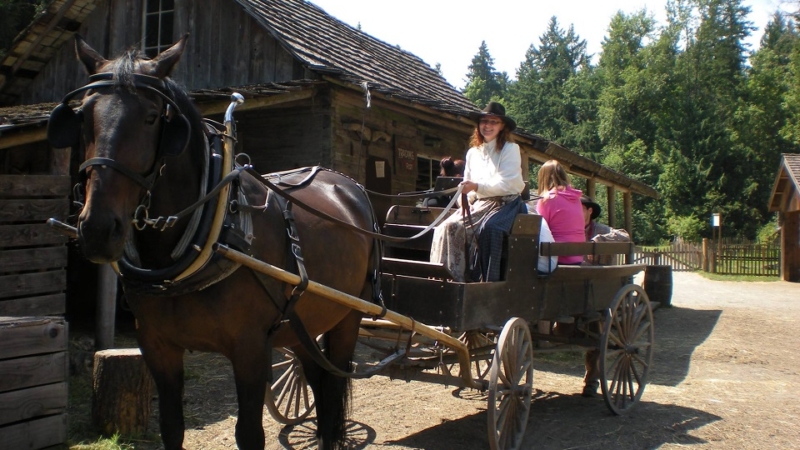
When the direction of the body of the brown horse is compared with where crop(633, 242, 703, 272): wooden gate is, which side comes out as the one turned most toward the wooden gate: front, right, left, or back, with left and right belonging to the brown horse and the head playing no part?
back

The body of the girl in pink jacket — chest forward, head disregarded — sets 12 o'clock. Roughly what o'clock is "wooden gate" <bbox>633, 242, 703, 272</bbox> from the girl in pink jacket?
The wooden gate is roughly at 2 o'clock from the girl in pink jacket.

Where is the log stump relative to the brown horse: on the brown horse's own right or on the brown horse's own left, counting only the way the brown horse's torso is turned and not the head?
on the brown horse's own right

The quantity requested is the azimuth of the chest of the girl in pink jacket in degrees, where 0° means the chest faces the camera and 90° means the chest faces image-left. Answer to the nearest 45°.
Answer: approximately 135°

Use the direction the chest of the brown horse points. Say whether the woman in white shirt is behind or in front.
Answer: behind

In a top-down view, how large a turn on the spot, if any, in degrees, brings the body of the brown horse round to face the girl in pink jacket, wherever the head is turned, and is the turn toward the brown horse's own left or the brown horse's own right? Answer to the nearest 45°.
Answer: approximately 180°

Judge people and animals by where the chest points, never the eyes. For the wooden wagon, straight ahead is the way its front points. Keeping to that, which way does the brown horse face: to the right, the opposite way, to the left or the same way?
the same way

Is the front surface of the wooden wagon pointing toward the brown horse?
yes

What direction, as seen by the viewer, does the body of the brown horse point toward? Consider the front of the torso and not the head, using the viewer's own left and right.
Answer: facing the viewer and to the left of the viewer

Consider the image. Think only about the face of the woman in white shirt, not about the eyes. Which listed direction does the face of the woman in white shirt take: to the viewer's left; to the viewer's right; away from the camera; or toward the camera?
toward the camera

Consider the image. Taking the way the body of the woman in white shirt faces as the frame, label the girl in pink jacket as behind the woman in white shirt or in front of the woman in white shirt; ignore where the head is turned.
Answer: behind

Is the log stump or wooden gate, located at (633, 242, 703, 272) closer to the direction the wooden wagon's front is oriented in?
the log stump

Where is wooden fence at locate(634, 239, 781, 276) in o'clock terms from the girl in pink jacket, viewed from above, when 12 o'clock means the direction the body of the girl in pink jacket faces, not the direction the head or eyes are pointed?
The wooden fence is roughly at 2 o'clock from the girl in pink jacket.

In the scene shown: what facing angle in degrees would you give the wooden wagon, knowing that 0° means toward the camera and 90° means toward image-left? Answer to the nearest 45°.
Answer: approximately 45°
